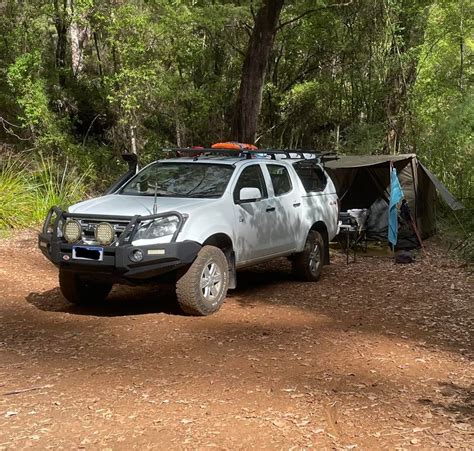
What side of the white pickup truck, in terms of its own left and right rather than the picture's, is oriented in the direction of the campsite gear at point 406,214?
back

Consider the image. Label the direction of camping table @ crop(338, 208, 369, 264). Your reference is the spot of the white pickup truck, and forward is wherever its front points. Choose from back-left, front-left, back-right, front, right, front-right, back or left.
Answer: back

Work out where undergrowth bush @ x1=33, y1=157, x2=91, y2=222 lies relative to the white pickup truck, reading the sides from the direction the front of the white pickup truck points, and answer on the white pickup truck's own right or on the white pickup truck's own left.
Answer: on the white pickup truck's own right

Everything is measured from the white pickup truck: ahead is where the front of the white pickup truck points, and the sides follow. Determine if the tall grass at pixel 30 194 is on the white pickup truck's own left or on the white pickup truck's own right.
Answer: on the white pickup truck's own right

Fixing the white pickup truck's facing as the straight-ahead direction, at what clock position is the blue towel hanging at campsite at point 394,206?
The blue towel hanging at campsite is roughly at 6 o'clock from the white pickup truck.

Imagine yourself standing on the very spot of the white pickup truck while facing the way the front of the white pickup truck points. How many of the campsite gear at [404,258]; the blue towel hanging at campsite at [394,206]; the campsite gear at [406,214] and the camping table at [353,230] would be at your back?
4

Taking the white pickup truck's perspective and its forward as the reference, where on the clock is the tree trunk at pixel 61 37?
The tree trunk is roughly at 4 o'clock from the white pickup truck.

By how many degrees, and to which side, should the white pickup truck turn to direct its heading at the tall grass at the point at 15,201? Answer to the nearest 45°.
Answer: approximately 90° to its right

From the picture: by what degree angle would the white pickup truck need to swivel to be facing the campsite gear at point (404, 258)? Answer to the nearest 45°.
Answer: approximately 180°

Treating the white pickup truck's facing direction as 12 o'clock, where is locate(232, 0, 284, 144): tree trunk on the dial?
The tree trunk is roughly at 5 o'clock from the white pickup truck.

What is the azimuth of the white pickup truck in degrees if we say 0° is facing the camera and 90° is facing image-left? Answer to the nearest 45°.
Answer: approximately 45°
